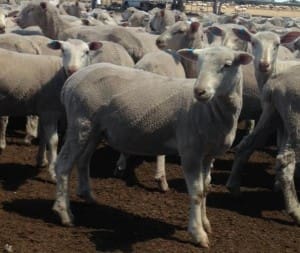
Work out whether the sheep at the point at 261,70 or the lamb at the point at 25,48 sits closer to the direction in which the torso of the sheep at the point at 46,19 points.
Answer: the lamb

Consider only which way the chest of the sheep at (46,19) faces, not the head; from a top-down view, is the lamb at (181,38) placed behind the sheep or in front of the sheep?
behind

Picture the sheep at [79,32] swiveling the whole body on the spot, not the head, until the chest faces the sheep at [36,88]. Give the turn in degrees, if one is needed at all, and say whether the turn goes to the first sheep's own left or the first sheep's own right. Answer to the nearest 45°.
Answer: approximately 90° to the first sheep's own left

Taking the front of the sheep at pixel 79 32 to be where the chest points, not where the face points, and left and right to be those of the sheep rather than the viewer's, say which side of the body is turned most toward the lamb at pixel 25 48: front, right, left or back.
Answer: left

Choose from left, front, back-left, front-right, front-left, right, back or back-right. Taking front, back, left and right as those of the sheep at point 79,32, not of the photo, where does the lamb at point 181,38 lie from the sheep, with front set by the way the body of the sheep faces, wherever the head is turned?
back-left

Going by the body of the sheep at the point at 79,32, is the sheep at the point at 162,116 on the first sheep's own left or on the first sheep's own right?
on the first sheep's own left

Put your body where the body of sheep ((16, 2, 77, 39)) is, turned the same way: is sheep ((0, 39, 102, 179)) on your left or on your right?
on your left

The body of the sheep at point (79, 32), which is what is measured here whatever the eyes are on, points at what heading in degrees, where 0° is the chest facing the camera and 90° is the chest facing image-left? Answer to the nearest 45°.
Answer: approximately 90°

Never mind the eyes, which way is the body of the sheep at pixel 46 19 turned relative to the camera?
to the viewer's left
